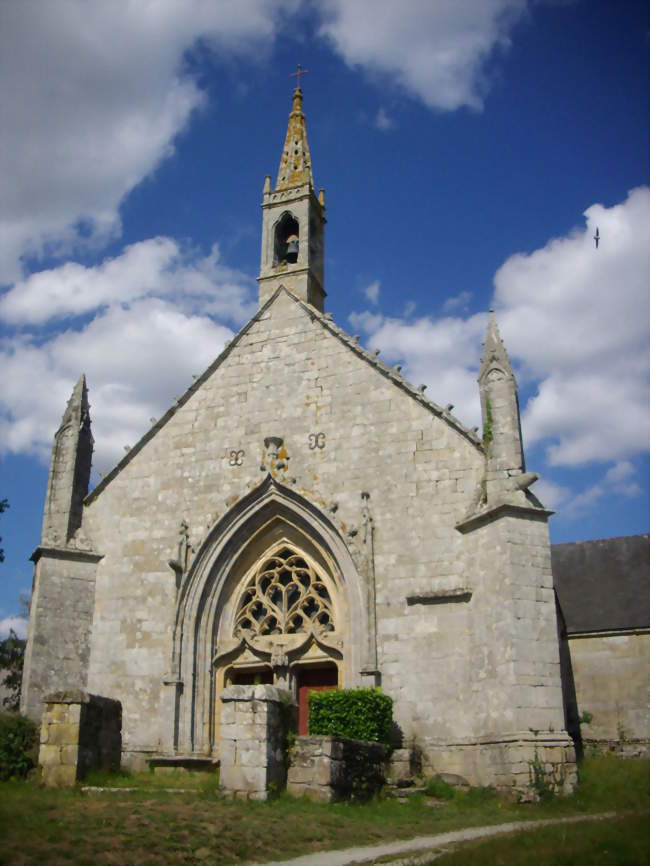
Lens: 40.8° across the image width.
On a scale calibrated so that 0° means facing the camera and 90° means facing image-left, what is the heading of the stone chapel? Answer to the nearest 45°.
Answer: approximately 0°

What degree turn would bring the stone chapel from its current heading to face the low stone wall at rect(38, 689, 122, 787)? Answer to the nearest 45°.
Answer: approximately 45° to its right

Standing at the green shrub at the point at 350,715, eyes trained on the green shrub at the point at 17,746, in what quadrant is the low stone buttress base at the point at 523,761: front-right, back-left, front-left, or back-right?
back-left

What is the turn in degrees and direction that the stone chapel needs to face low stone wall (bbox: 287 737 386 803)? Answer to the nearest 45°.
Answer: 0° — it already faces it

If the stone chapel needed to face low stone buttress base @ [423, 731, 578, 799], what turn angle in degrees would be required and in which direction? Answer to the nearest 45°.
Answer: approximately 45° to its left

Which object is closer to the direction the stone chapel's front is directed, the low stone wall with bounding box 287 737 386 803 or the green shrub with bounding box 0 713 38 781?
the low stone wall

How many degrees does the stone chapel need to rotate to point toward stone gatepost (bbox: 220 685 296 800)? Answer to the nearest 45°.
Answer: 0° — it already faces it
